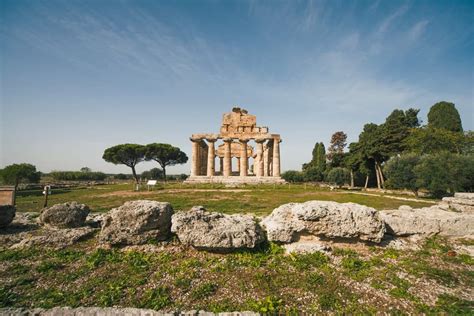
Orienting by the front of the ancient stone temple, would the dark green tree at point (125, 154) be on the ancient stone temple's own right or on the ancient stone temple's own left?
on the ancient stone temple's own right

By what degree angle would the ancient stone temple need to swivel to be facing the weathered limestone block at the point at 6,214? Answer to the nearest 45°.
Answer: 0° — it already faces it

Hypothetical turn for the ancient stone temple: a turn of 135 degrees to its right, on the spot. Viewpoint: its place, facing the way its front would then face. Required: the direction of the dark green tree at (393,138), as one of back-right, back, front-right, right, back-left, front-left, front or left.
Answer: back-right

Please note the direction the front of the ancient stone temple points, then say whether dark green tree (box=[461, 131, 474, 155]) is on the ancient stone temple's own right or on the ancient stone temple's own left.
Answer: on the ancient stone temple's own left

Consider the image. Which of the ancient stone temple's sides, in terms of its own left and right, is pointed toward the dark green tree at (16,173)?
right

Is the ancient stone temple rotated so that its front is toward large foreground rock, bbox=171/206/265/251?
yes

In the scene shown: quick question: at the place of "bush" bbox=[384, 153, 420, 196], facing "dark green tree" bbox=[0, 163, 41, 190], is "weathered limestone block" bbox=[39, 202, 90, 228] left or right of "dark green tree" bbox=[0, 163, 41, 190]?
left

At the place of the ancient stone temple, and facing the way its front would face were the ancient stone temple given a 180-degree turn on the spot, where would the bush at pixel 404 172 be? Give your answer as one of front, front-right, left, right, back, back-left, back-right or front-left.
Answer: back-right

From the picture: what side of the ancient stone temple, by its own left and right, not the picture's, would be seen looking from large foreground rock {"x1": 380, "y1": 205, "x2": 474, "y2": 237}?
front

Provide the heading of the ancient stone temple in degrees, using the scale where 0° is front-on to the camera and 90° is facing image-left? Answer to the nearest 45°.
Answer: approximately 0°

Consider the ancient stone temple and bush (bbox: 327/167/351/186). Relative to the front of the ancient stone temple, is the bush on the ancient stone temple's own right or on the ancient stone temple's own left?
on the ancient stone temple's own left
